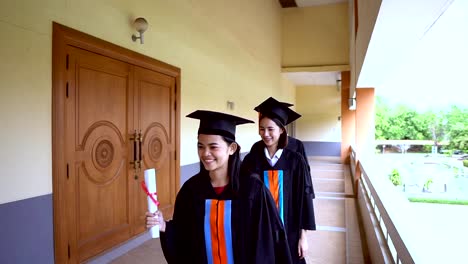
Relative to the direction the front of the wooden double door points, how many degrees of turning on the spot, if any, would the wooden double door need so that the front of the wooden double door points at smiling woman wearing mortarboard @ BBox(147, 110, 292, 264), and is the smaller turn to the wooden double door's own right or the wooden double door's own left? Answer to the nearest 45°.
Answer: approximately 45° to the wooden double door's own right

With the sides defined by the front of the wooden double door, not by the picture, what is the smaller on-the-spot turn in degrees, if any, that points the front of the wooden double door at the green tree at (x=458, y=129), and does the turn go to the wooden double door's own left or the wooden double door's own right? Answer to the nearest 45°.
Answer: approximately 45° to the wooden double door's own left

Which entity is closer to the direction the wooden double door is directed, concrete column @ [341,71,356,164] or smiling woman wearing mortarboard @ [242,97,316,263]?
the smiling woman wearing mortarboard

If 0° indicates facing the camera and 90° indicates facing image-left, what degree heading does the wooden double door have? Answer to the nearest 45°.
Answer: approximately 315°

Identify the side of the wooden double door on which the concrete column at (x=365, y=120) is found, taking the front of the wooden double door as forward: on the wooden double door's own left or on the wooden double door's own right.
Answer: on the wooden double door's own left
